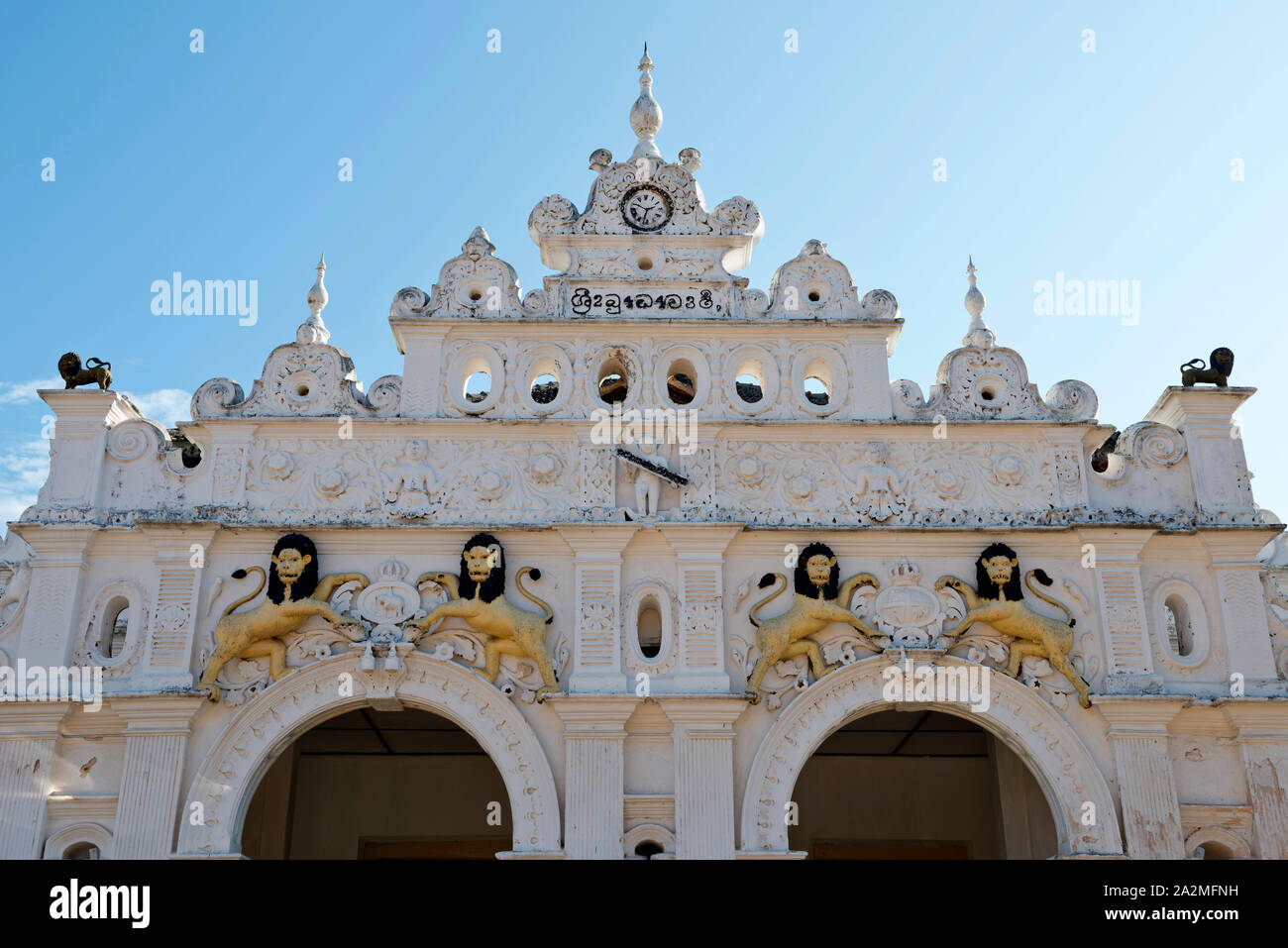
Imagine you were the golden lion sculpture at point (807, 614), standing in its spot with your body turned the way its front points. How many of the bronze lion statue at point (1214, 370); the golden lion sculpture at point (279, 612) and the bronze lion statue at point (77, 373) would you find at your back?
2

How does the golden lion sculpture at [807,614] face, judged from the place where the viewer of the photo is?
facing to the right of the viewer

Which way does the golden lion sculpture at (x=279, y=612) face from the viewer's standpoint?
to the viewer's right

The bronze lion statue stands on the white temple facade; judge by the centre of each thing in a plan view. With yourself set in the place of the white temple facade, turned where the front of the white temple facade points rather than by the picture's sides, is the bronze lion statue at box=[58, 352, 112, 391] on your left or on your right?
on your right

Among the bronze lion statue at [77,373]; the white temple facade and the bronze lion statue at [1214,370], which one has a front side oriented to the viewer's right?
the bronze lion statue at [1214,370]

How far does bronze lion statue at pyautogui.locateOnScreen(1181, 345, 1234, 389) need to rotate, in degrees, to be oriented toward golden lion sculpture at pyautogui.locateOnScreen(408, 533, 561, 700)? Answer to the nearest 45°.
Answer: approximately 135° to its right

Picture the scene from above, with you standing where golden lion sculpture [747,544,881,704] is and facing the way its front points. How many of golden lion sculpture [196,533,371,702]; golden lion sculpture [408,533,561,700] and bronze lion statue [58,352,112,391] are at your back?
3

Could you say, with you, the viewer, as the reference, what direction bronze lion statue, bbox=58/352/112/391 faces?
facing to the left of the viewer

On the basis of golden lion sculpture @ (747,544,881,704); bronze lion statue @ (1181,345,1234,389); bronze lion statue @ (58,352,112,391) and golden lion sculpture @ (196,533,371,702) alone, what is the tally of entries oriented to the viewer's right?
3

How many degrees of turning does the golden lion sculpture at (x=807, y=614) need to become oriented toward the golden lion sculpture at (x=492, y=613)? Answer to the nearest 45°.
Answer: approximately 180°

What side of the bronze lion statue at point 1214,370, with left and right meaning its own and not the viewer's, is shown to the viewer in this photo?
right

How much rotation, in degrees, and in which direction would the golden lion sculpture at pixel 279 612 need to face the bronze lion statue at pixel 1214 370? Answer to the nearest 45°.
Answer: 0° — it already faces it

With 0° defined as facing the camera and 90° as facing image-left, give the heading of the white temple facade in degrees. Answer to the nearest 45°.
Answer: approximately 0°

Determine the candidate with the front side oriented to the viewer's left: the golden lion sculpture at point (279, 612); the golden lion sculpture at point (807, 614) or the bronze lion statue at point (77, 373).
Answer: the bronze lion statue
